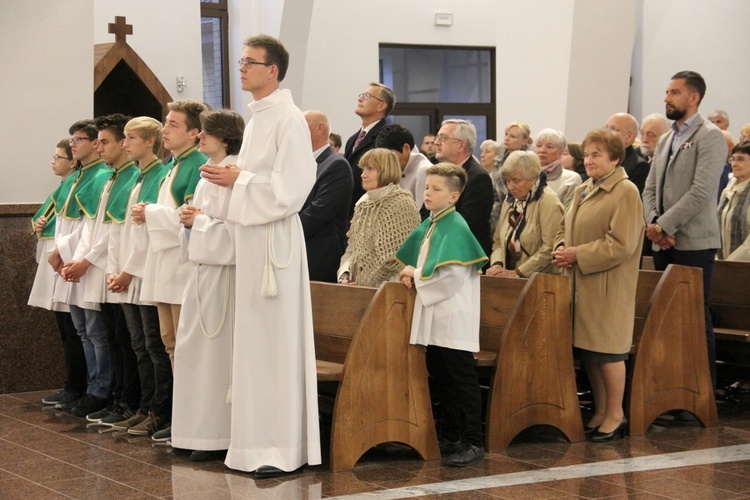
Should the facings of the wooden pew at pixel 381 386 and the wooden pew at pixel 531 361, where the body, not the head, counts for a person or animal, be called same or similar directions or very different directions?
same or similar directions

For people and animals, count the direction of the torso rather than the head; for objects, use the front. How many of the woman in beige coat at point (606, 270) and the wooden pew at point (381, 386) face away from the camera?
0

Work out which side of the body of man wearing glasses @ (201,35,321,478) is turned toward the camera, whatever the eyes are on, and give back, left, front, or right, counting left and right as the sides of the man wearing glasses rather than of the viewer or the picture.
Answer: left

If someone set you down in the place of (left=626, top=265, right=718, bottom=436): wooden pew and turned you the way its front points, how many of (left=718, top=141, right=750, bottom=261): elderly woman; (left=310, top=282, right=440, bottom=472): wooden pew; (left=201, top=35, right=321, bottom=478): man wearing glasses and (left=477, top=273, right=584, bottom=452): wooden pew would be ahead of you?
3

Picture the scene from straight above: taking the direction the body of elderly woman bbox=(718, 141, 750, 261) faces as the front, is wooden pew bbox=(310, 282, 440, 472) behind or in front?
in front

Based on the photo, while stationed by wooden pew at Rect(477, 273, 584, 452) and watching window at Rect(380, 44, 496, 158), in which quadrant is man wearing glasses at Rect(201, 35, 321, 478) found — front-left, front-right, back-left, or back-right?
back-left

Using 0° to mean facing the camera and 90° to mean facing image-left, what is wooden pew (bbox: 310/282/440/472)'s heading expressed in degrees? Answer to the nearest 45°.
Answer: approximately 45°

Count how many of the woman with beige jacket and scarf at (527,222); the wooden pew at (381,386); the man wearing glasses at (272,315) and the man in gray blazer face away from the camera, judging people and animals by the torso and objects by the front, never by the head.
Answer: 0

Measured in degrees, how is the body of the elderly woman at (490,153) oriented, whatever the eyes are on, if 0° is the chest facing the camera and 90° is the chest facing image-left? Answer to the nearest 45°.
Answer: approximately 45°

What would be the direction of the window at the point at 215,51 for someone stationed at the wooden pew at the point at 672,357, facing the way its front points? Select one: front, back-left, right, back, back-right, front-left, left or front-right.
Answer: right

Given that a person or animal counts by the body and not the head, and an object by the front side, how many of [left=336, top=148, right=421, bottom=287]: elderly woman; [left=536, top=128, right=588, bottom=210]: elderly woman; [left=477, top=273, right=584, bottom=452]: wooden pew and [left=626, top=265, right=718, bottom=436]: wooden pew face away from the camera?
0

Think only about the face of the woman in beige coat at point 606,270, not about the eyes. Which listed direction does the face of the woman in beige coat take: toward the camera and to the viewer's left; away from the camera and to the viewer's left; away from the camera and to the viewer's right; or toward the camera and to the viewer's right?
toward the camera and to the viewer's left

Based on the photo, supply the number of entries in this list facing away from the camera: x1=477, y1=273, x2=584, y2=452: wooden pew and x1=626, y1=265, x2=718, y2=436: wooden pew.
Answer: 0
